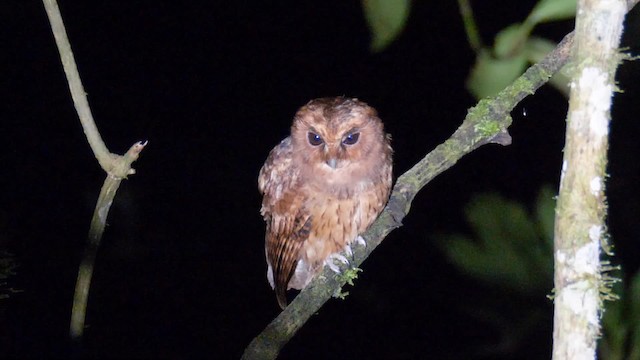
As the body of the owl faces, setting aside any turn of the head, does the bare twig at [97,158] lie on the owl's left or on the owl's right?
on the owl's right

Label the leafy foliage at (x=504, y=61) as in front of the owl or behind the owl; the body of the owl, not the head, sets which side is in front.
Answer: behind
